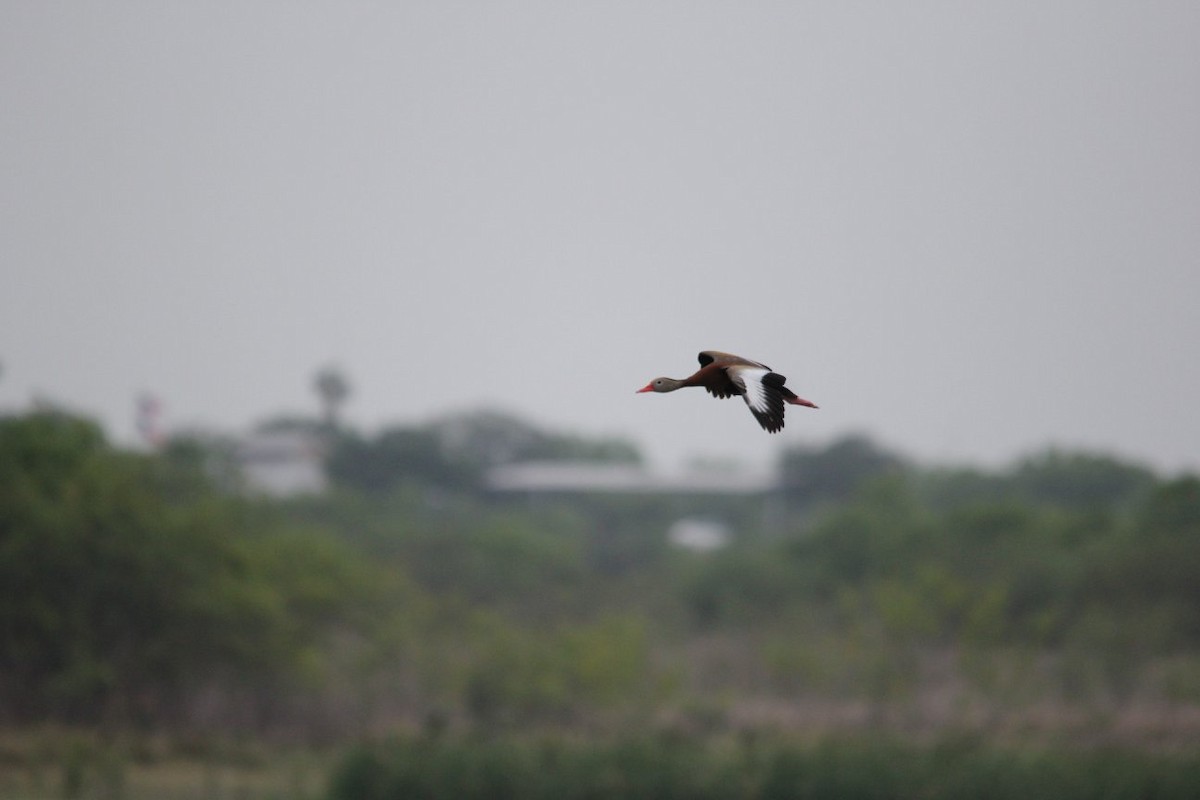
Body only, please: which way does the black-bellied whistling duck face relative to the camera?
to the viewer's left
